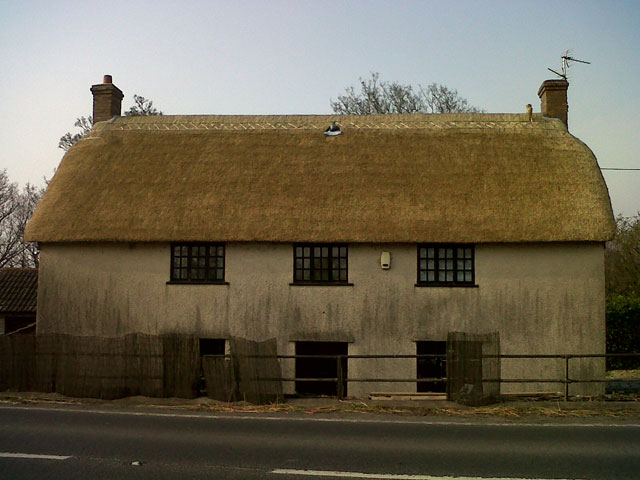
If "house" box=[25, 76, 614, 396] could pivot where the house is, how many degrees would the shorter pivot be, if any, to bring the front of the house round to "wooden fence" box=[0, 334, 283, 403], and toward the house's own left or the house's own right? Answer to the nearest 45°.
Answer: approximately 45° to the house's own right

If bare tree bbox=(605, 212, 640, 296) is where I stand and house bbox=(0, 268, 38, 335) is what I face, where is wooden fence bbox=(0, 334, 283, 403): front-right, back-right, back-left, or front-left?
front-left

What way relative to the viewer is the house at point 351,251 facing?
toward the camera

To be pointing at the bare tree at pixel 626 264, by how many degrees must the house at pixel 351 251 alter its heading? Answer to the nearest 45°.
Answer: approximately 135° to its left

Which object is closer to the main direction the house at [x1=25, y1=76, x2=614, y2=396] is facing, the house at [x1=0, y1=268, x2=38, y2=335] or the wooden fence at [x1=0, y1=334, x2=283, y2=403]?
the wooden fence
